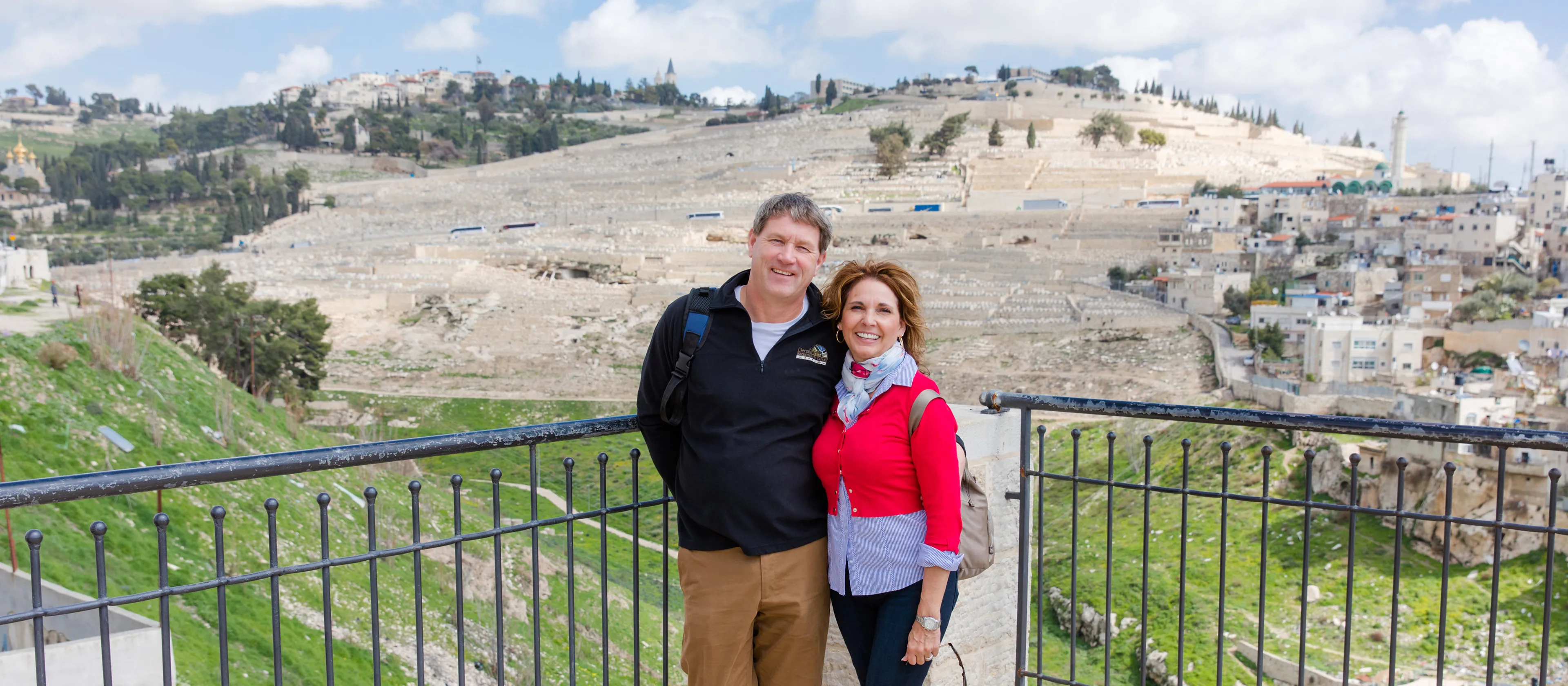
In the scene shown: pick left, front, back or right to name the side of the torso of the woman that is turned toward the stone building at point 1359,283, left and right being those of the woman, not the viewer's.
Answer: back

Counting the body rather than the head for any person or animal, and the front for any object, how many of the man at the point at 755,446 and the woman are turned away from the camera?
0

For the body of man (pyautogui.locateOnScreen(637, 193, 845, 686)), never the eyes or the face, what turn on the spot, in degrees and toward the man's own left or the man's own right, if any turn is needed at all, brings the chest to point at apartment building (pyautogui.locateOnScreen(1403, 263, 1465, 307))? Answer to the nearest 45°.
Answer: approximately 135° to the man's own left

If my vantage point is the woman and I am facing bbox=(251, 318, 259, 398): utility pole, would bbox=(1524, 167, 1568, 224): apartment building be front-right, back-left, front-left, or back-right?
front-right

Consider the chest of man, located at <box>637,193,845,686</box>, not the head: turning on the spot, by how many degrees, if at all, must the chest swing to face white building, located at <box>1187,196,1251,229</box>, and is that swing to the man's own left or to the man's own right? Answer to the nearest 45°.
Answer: approximately 135° to the man's own left

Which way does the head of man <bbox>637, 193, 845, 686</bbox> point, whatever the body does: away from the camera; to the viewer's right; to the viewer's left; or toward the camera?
toward the camera

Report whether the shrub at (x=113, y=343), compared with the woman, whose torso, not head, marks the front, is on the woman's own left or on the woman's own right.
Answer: on the woman's own right

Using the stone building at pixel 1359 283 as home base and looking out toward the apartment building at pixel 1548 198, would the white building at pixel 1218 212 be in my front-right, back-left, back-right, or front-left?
front-left

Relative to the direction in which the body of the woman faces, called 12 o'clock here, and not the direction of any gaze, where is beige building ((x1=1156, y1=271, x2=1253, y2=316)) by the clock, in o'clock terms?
The beige building is roughly at 5 o'clock from the woman.

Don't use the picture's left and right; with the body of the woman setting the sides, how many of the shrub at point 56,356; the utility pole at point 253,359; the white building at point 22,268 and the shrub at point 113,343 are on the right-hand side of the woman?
4

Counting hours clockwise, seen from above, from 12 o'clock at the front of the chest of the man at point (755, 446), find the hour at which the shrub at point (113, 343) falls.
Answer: The shrub is roughly at 5 o'clock from the man.

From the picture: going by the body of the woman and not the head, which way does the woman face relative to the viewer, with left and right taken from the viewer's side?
facing the viewer and to the left of the viewer

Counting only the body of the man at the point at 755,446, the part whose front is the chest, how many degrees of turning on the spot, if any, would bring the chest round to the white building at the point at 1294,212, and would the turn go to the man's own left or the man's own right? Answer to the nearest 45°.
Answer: approximately 135° to the man's own left

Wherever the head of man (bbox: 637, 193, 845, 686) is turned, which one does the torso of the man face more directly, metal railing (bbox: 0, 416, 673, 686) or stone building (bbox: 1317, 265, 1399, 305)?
the metal railing

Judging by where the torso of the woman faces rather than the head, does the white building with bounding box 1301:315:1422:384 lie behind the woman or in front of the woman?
behind

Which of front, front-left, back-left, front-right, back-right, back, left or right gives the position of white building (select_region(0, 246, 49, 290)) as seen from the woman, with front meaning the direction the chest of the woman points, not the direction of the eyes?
right

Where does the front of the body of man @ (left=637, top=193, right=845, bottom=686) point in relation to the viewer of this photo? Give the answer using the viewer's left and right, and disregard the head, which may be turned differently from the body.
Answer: facing the viewer

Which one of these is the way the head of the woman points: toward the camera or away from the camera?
toward the camera

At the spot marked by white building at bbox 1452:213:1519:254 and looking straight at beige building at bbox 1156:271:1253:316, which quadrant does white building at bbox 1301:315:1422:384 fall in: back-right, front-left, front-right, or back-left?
front-left
